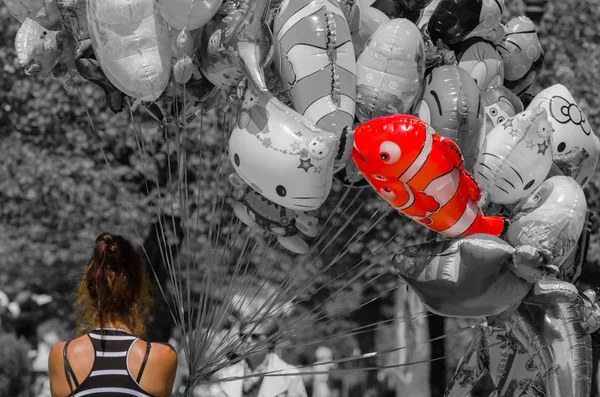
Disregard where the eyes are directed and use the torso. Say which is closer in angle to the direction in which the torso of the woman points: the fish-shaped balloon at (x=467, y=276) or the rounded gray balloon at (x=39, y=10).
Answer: the rounded gray balloon

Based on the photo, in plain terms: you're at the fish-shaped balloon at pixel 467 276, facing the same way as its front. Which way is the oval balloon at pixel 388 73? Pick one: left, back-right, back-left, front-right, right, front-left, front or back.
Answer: front-right

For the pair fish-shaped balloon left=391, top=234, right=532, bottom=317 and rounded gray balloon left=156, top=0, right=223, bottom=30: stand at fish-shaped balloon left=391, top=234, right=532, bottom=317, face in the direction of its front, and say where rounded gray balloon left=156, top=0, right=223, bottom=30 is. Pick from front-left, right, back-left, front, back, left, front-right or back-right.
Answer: front

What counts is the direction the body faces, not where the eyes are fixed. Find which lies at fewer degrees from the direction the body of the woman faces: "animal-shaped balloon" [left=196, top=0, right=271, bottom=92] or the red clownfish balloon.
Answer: the animal-shaped balloon

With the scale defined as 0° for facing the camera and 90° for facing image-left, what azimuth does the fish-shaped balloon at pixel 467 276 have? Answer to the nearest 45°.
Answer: approximately 90°

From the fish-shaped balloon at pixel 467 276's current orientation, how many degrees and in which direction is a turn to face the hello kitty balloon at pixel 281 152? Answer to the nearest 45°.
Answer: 0° — it already faces it

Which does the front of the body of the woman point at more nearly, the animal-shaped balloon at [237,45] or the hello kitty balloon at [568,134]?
the animal-shaped balloon

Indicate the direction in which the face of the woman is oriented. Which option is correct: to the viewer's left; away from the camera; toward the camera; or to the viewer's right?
away from the camera

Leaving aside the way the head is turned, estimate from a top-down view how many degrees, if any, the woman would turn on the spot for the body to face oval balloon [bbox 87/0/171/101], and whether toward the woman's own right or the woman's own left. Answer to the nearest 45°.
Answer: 0° — they already face it

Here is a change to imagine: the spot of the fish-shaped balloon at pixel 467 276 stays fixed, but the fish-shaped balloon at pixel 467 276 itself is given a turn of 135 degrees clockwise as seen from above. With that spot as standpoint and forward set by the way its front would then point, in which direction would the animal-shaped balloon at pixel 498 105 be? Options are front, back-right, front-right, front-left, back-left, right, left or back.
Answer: front-left

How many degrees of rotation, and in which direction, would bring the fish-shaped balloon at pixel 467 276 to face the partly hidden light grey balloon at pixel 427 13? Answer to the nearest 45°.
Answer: approximately 45° to its right

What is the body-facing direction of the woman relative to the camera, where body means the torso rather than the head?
away from the camera

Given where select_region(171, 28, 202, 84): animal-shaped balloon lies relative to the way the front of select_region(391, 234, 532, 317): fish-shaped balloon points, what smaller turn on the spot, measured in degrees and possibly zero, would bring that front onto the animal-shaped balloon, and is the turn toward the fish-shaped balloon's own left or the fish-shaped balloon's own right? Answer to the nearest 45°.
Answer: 0° — it already faces it
